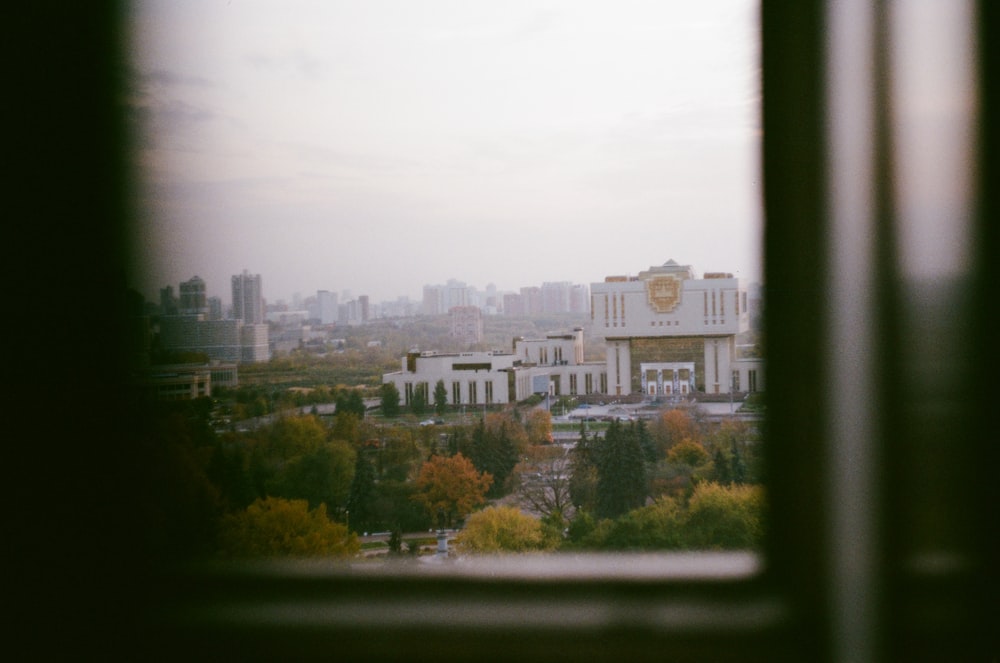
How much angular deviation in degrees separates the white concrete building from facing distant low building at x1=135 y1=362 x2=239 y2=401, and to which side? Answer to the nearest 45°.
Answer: approximately 90° to its right

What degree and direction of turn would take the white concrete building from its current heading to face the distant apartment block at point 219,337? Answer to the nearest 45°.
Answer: approximately 90° to its right

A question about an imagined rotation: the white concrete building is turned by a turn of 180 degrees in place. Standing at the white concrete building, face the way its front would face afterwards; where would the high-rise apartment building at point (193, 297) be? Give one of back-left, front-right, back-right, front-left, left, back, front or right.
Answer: left

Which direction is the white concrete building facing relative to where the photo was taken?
toward the camera

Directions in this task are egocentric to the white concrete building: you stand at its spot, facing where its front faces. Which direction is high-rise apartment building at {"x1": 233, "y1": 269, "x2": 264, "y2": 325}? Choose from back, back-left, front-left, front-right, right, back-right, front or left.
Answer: right

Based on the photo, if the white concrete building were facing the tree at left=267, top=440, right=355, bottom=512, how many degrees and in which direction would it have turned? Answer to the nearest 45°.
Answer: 0° — it already faces it

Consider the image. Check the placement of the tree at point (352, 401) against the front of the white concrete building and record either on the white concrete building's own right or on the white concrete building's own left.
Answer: on the white concrete building's own right
